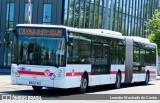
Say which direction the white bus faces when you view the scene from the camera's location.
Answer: facing the viewer and to the left of the viewer
